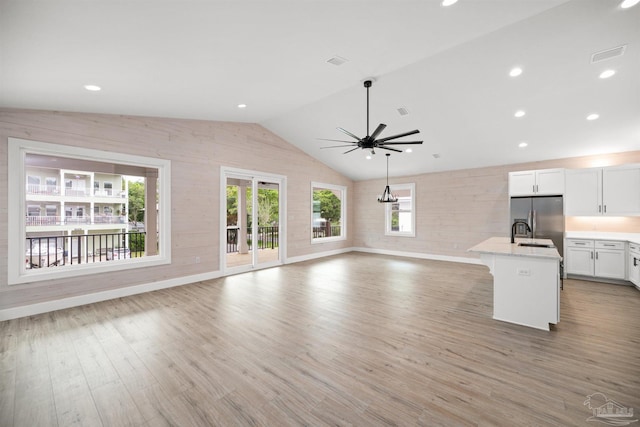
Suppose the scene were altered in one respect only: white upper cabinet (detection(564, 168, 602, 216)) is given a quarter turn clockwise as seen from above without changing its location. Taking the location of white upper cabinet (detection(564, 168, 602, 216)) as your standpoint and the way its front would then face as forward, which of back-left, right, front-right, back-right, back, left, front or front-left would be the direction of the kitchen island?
left

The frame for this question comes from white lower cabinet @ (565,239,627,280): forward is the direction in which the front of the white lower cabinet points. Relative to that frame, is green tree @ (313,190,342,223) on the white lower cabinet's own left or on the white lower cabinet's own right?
on the white lower cabinet's own right

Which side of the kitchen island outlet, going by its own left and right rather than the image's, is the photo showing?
front

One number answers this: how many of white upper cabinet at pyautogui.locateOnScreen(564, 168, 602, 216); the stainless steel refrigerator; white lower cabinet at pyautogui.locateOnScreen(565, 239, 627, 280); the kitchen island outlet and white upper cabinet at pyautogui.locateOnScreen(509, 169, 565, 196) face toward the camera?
5

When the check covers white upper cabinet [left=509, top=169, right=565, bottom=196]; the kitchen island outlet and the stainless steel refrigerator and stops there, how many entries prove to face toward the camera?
3

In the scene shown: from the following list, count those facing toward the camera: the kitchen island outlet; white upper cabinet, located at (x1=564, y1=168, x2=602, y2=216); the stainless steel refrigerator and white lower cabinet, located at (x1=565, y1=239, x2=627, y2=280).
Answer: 4

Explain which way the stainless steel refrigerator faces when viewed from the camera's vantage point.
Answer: facing the viewer

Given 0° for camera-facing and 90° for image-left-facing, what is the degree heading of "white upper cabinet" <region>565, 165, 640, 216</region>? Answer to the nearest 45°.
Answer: approximately 0°

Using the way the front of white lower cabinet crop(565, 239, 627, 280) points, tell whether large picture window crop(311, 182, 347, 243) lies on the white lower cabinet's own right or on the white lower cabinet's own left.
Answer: on the white lower cabinet's own right

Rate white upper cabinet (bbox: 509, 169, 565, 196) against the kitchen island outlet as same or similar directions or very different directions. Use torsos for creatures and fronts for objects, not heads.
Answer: same or similar directions

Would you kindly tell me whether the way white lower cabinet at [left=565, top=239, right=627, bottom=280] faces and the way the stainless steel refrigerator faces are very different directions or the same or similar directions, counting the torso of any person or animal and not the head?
same or similar directions

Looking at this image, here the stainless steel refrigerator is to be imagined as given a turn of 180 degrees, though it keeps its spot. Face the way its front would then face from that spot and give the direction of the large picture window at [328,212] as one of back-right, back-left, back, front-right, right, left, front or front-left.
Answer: left

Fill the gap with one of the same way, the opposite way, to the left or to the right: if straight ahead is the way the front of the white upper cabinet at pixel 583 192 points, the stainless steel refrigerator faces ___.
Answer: the same way

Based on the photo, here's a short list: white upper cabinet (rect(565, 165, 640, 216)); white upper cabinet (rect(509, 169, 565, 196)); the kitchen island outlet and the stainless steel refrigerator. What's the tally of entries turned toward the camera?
4
